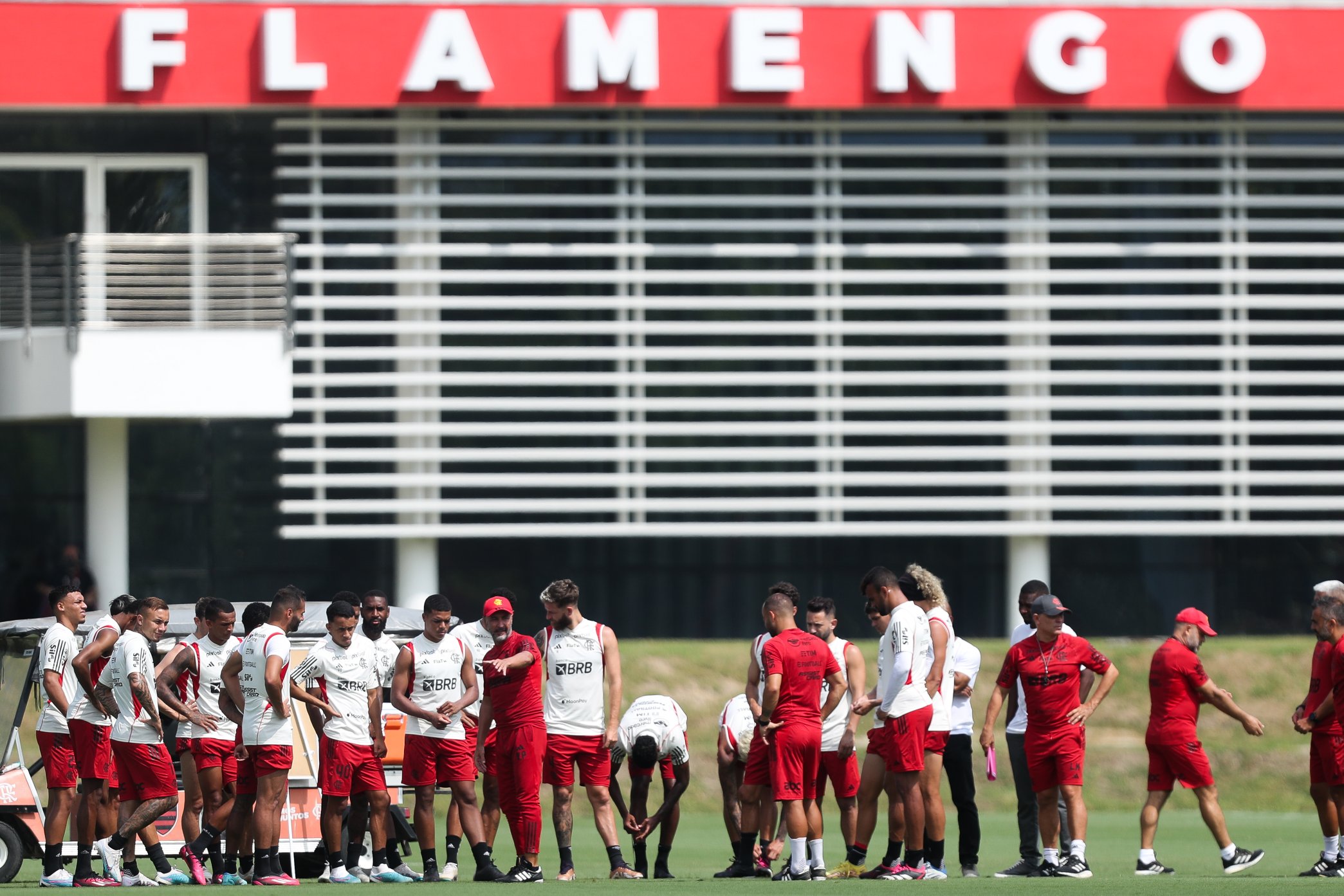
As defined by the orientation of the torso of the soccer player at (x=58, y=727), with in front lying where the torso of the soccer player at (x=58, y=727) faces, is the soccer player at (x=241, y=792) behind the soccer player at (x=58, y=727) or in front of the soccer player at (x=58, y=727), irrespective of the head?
in front

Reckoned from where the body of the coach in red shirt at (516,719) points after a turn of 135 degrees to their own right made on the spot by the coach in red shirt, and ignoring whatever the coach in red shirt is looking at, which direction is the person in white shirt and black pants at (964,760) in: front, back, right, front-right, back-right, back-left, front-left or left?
right

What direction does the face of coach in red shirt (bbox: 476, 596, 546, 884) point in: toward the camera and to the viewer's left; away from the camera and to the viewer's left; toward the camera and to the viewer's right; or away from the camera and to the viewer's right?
toward the camera and to the viewer's left

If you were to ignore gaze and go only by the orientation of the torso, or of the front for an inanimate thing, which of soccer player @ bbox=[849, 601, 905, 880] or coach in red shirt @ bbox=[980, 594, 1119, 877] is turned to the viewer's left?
the soccer player

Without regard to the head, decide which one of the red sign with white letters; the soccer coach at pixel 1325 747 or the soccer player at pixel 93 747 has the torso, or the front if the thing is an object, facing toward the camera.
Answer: the red sign with white letters

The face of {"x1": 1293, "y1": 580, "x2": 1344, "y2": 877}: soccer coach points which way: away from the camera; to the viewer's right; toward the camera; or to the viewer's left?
to the viewer's left

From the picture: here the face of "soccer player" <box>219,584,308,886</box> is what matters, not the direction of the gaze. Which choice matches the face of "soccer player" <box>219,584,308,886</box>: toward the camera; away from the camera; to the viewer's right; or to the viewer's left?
to the viewer's right

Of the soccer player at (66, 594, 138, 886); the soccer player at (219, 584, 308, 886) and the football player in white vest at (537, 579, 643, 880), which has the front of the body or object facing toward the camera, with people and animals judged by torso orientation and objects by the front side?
the football player in white vest

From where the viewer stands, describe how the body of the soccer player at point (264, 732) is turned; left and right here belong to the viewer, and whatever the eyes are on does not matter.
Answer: facing away from the viewer and to the right of the viewer

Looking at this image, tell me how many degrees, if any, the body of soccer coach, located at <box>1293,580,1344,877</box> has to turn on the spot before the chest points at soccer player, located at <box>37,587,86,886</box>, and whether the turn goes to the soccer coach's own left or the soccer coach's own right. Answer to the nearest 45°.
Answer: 0° — they already face them

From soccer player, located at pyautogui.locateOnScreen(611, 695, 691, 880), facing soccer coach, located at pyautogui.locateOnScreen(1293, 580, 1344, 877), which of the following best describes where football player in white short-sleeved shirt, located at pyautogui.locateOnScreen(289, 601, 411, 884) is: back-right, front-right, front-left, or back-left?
back-right

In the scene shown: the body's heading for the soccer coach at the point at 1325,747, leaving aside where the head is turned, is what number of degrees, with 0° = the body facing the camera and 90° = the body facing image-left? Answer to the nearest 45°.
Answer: approximately 90°

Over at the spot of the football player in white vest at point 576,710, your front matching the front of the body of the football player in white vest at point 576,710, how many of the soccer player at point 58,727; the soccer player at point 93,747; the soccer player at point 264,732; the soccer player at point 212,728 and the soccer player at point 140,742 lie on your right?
5

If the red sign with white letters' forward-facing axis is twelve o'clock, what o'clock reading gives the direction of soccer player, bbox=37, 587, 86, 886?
The soccer player is roughly at 1 o'clock from the red sign with white letters.
